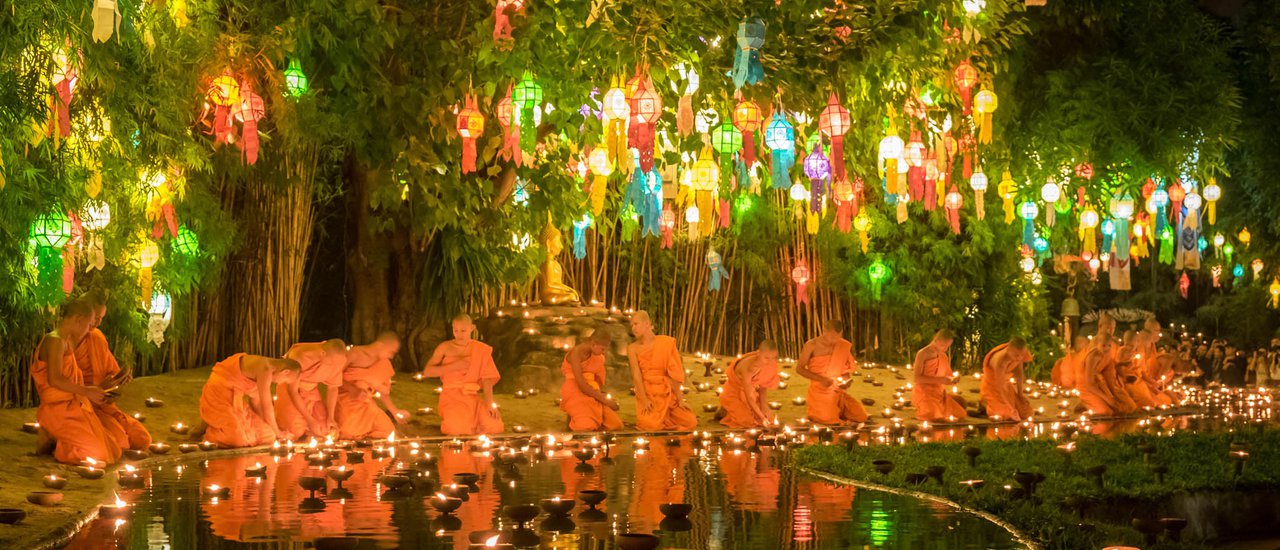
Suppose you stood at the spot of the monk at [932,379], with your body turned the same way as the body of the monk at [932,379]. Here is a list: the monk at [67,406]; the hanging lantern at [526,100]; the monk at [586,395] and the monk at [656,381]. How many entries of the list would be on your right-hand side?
4

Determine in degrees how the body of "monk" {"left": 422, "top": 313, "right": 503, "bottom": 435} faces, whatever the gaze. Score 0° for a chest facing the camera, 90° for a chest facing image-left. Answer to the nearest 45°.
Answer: approximately 0°

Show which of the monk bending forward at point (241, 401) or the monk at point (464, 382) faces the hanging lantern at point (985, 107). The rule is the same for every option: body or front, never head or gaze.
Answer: the monk bending forward

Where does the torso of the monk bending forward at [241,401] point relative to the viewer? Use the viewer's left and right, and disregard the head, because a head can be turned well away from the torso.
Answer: facing to the right of the viewer

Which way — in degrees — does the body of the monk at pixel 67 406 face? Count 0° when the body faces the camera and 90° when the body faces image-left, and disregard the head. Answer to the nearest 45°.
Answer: approximately 270°

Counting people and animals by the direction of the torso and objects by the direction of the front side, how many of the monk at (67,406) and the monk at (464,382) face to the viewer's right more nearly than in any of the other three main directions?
1
